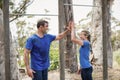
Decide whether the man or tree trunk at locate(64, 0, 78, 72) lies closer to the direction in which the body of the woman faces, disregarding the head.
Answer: the man

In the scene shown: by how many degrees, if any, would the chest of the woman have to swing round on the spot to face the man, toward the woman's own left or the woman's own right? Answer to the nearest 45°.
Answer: approximately 45° to the woman's own left

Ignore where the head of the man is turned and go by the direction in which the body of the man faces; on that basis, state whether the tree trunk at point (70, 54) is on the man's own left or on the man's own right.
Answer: on the man's own left

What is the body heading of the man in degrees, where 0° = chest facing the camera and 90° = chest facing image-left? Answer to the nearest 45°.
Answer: approximately 315°

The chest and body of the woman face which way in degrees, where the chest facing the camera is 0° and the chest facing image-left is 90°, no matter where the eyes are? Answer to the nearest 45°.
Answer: approximately 90°

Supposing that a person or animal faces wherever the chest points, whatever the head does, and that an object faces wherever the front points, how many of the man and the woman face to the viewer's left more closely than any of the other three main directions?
1

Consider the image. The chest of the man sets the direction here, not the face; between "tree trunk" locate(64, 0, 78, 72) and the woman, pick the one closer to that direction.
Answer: the woman

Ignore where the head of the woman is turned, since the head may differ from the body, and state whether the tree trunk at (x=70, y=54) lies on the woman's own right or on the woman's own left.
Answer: on the woman's own right
